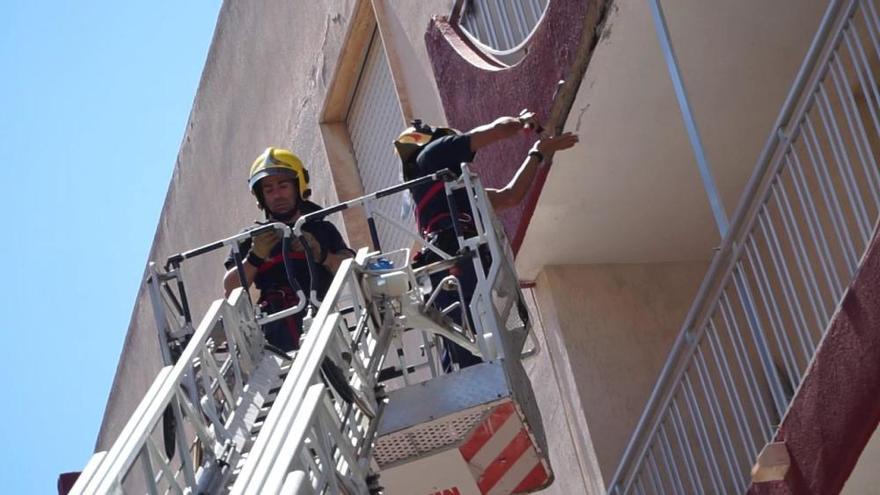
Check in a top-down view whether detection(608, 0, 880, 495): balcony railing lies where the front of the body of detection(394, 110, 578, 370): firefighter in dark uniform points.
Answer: yes

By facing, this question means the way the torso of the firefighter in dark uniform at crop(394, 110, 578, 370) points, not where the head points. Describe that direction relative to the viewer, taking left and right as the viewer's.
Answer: facing to the right of the viewer

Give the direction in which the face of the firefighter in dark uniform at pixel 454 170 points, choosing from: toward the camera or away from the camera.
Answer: away from the camera
